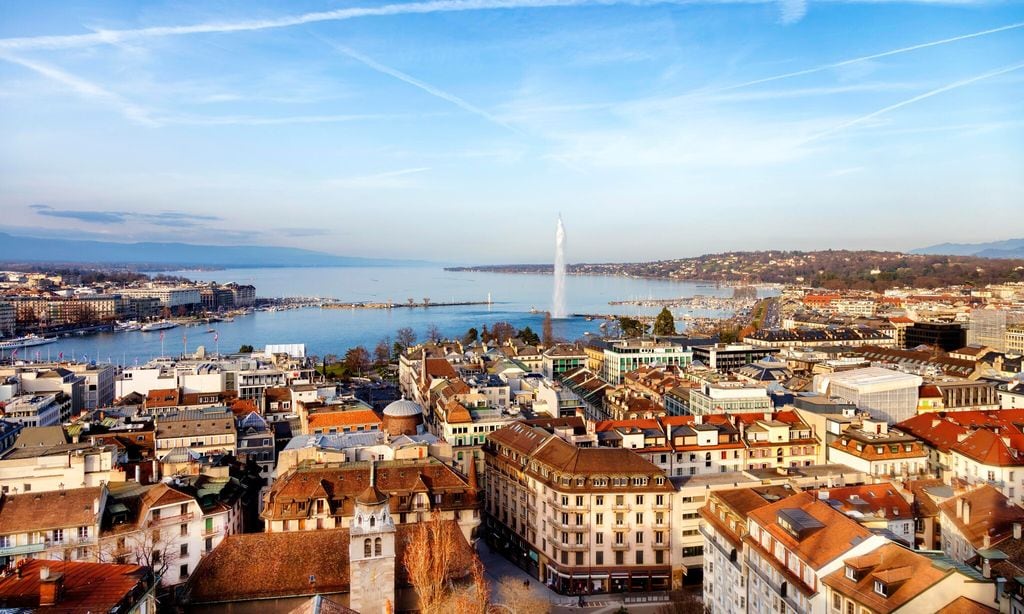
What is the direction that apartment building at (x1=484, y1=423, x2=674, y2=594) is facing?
toward the camera

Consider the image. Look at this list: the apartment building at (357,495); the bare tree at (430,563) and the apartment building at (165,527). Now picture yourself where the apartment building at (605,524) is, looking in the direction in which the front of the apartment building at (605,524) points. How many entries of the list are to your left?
0

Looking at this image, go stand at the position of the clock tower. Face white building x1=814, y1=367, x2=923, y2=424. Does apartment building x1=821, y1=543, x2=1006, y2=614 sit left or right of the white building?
right

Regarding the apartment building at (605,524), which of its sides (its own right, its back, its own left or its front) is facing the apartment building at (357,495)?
right

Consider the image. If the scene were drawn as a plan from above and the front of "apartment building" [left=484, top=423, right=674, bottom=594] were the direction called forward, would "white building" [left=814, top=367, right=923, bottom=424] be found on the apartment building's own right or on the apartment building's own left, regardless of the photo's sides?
on the apartment building's own left

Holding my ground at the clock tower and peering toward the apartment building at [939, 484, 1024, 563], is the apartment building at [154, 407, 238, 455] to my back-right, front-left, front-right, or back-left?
back-left

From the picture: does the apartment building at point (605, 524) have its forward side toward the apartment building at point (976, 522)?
no

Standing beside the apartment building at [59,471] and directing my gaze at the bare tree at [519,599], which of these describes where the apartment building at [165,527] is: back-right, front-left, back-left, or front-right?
front-right

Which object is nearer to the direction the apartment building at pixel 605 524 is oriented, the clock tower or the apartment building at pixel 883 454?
the clock tower

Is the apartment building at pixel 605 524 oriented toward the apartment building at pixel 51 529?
no

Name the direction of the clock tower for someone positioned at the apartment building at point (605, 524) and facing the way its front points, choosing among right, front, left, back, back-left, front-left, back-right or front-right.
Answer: front-right

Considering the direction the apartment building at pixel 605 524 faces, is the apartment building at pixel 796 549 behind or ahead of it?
ahead

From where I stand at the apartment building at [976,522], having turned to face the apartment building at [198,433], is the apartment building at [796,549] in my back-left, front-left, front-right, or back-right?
front-left

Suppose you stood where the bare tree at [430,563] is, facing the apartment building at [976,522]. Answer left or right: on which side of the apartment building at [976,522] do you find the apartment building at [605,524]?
left

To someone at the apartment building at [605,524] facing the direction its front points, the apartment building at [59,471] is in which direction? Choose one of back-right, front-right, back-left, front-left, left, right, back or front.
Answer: right

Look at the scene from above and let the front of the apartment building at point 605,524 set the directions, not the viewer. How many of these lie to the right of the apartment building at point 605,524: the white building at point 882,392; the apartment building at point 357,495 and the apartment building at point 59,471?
2
